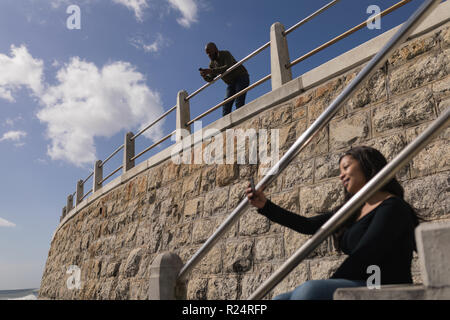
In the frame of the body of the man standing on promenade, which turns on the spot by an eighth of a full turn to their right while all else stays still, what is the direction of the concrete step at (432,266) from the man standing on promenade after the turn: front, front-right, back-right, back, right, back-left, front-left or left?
left

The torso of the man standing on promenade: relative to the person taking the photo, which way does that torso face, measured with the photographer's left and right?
facing the viewer and to the left of the viewer

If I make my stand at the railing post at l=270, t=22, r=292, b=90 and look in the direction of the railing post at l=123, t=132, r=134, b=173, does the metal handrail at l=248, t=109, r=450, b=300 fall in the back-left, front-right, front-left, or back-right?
back-left

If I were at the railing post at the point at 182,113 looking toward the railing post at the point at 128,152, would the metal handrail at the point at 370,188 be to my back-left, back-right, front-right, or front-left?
back-left

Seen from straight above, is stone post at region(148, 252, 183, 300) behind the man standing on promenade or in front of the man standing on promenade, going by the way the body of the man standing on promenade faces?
in front

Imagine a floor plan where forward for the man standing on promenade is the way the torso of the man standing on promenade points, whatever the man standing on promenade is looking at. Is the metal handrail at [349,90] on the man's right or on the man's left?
on the man's left

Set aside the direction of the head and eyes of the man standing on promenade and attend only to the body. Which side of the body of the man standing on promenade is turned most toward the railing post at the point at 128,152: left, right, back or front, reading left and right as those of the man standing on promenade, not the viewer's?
right

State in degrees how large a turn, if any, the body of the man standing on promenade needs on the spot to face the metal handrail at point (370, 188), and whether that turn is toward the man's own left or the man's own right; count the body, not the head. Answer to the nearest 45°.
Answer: approximately 45° to the man's own left
